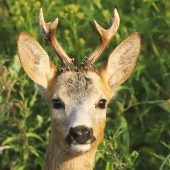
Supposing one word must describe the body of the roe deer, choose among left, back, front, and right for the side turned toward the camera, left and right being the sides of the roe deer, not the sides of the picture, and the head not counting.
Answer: front
